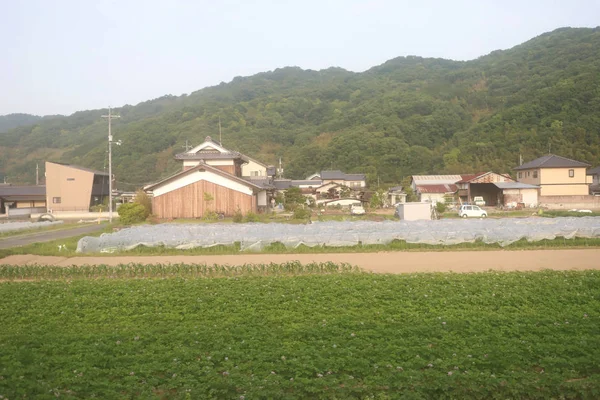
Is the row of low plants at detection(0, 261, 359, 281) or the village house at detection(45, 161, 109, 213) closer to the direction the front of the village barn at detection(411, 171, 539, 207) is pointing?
the row of low plants

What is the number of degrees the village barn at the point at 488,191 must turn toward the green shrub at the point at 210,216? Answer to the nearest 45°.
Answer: approximately 45° to its right

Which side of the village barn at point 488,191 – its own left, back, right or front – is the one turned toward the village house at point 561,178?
left

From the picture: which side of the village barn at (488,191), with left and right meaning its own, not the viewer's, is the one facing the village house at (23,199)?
right

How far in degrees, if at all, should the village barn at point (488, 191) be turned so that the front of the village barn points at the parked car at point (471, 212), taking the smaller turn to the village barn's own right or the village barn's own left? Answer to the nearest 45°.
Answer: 0° — it already faces it

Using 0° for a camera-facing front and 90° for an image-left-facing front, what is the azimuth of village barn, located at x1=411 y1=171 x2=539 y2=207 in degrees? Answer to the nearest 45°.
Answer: approximately 0°

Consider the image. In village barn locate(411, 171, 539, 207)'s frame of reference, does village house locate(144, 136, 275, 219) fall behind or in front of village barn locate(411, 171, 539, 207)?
in front

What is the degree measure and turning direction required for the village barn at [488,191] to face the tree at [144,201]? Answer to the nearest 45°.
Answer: approximately 45° to its right

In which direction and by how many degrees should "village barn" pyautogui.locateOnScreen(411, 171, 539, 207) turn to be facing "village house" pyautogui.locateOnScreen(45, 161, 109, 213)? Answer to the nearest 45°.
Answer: approximately 90° to its right
